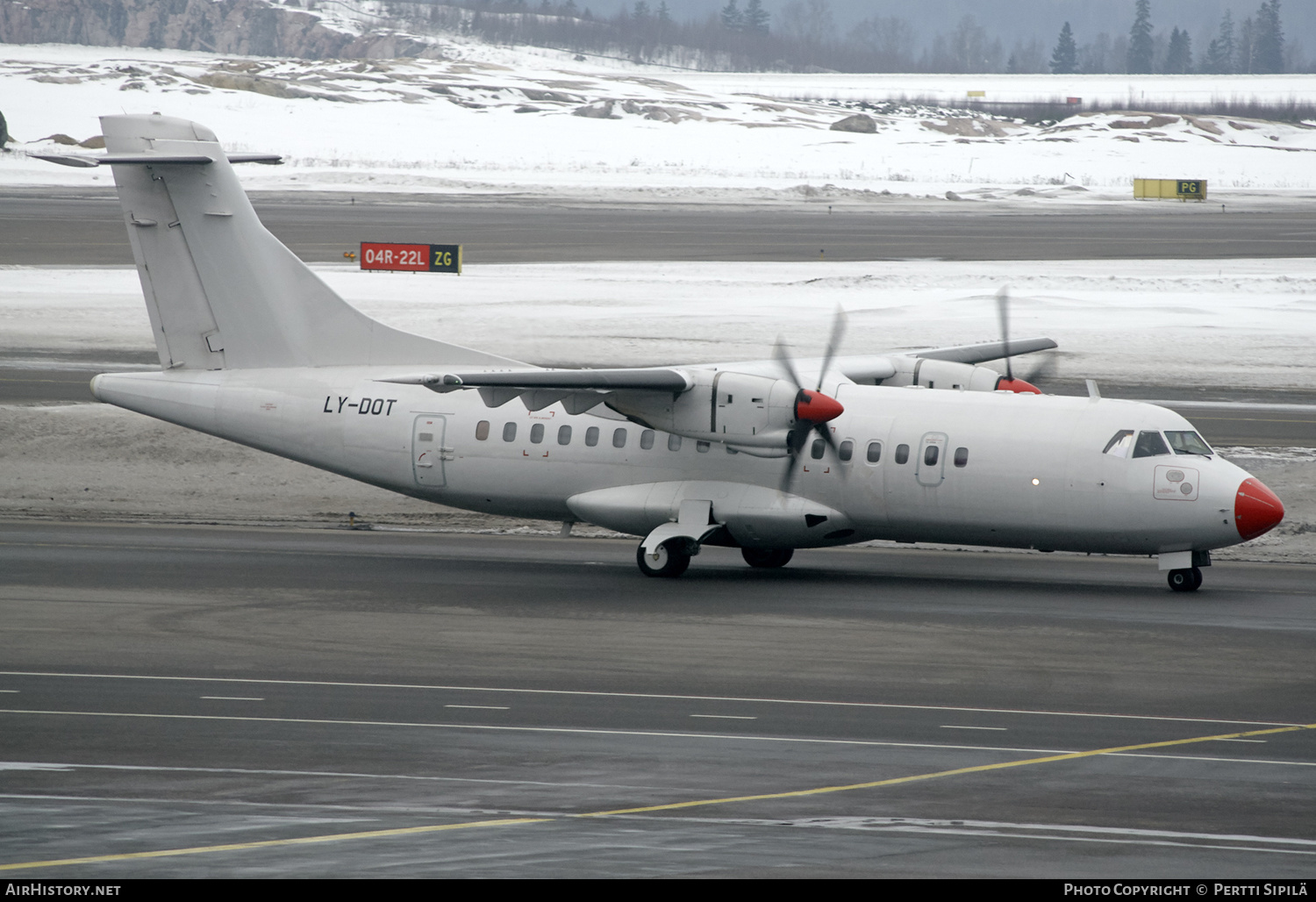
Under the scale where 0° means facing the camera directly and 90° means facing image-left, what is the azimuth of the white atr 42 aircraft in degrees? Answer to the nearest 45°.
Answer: approximately 315°
